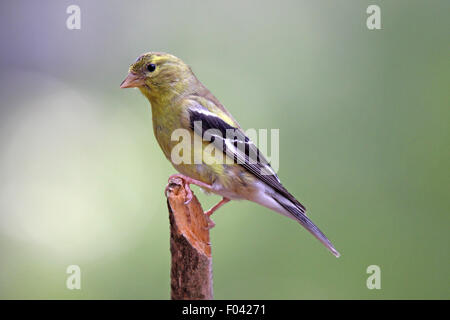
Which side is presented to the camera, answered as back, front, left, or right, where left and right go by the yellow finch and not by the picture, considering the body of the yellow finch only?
left
